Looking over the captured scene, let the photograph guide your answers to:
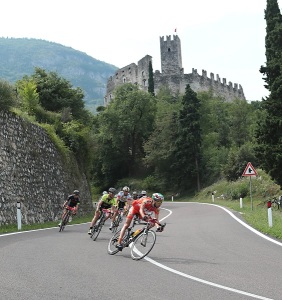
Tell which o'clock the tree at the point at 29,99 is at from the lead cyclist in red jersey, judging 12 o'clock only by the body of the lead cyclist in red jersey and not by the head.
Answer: The tree is roughly at 7 o'clock from the lead cyclist in red jersey.

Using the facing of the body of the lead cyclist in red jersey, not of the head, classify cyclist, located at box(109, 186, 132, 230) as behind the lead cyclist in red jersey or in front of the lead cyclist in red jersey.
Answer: behind

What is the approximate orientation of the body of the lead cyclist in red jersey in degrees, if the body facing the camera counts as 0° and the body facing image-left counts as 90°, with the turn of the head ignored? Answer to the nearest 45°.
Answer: approximately 315°

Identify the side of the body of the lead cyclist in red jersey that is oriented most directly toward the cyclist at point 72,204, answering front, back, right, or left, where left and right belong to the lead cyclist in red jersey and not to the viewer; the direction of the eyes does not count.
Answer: back

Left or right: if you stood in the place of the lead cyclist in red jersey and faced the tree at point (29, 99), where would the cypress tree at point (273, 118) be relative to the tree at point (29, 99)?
right

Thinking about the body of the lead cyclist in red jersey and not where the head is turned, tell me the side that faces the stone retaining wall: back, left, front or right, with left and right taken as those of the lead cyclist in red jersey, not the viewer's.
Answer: back

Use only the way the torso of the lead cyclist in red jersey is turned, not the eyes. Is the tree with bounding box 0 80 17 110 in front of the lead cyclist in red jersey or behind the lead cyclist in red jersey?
behind
